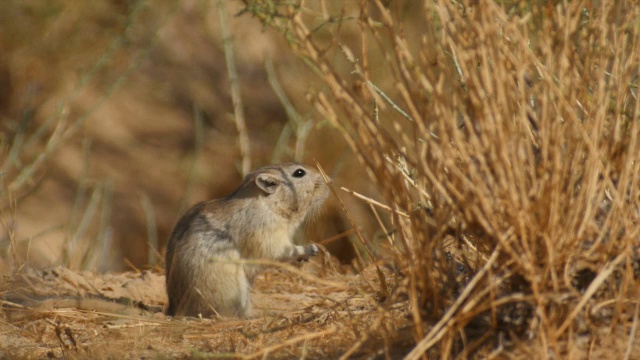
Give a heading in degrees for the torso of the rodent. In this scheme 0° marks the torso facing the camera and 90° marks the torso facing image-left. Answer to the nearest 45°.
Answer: approximately 270°
